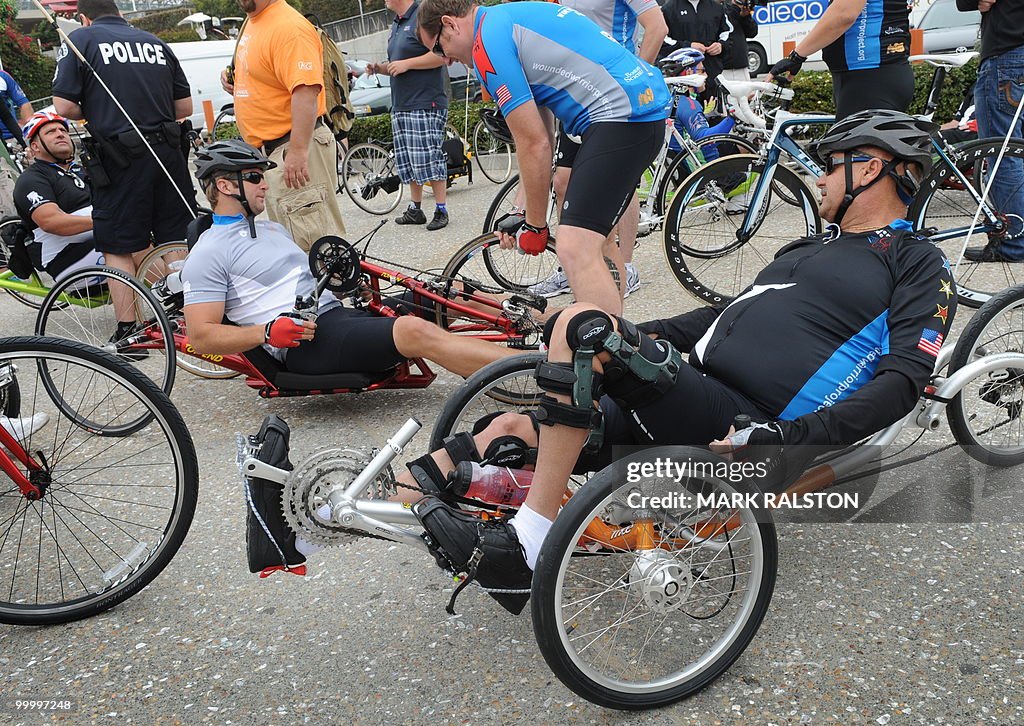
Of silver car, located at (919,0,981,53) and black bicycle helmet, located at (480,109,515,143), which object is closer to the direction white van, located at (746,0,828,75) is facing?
the black bicycle helmet

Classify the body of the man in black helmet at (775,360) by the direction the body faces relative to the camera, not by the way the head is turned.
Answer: to the viewer's left

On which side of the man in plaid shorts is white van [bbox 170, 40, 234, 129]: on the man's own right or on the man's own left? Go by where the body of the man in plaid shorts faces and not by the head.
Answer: on the man's own right

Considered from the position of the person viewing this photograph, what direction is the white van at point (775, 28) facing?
facing to the left of the viewer

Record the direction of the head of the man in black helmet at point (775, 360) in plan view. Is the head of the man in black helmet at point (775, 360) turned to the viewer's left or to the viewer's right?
to the viewer's left

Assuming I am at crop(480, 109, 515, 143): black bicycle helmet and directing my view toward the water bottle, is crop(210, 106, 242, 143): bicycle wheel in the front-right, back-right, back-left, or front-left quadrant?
back-right

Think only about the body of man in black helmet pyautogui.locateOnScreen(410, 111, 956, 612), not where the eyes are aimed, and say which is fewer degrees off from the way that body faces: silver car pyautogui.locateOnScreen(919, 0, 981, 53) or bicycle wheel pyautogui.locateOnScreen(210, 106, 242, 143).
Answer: the bicycle wheel

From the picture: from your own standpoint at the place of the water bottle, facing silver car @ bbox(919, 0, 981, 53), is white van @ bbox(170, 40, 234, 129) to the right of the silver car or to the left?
left

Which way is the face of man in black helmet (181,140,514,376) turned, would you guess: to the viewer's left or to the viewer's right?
to the viewer's right

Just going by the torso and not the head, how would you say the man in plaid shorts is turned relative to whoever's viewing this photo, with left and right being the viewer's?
facing the viewer and to the left of the viewer

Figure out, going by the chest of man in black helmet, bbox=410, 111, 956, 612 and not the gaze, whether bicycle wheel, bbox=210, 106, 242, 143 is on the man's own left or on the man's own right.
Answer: on the man's own right

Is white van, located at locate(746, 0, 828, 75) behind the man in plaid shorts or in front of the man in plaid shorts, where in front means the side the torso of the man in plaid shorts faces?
behind
